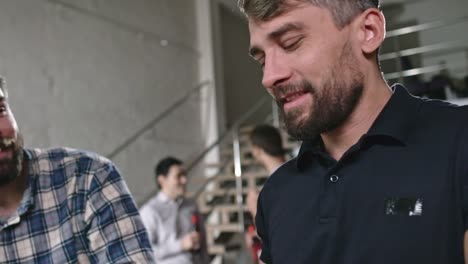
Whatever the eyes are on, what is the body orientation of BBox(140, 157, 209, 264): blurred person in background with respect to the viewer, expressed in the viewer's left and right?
facing the viewer and to the right of the viewer

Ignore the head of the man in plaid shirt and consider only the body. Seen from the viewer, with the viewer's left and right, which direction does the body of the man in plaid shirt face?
facing the viewer

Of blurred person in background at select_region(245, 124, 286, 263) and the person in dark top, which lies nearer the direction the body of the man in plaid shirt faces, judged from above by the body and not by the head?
the person in dark top

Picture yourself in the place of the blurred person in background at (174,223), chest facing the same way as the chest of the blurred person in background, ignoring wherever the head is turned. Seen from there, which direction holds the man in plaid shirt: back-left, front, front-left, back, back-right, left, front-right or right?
front-right

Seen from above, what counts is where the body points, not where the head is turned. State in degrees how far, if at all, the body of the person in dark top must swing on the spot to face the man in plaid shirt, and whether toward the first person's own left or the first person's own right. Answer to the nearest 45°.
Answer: approximately 45° to the first person's own right

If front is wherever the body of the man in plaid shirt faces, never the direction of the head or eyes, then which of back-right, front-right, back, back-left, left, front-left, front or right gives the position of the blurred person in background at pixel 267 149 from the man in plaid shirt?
back-left

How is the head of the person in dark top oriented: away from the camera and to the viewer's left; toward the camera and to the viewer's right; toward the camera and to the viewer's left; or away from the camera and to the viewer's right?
toward the camera and to the viewer's left

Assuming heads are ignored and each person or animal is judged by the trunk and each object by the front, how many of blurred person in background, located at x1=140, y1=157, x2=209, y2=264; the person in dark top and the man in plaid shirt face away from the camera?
0

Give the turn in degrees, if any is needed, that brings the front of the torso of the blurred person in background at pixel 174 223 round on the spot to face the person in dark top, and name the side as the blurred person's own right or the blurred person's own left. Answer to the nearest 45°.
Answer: approximately 45° to the blurred person's own right

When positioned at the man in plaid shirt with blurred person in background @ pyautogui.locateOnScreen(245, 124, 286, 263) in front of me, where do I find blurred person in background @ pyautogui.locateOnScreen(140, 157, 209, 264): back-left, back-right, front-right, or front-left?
front-left

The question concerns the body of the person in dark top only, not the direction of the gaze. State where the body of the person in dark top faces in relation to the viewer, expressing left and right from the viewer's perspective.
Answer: facing the viewer and to the left of the viewer
